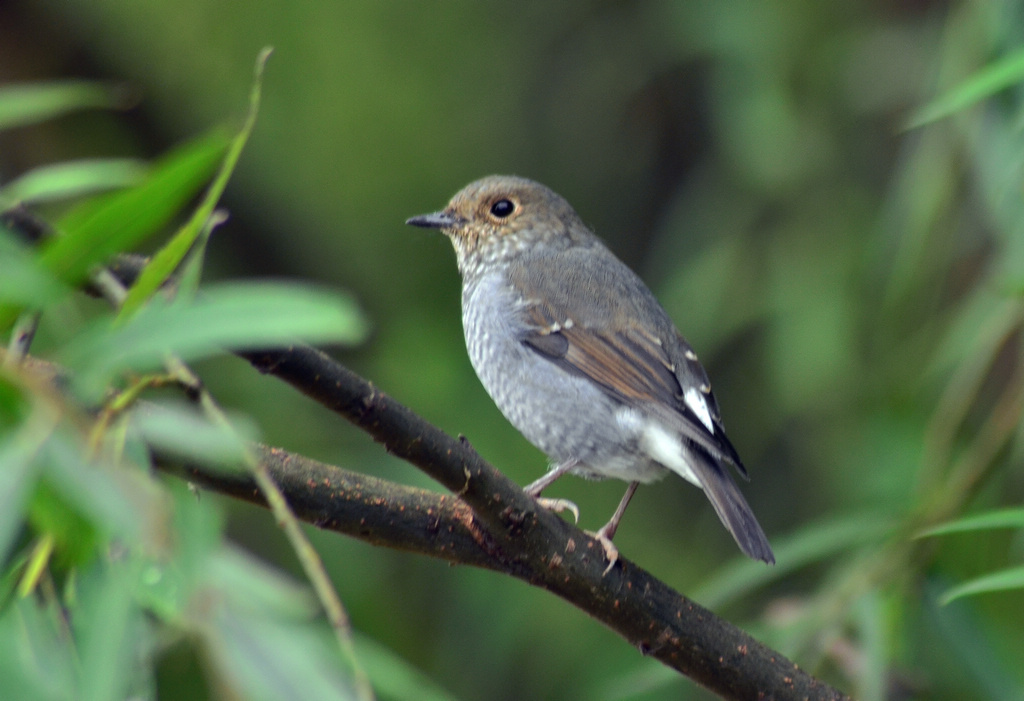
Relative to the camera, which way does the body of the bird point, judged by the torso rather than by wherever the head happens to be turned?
to the viewer's left
